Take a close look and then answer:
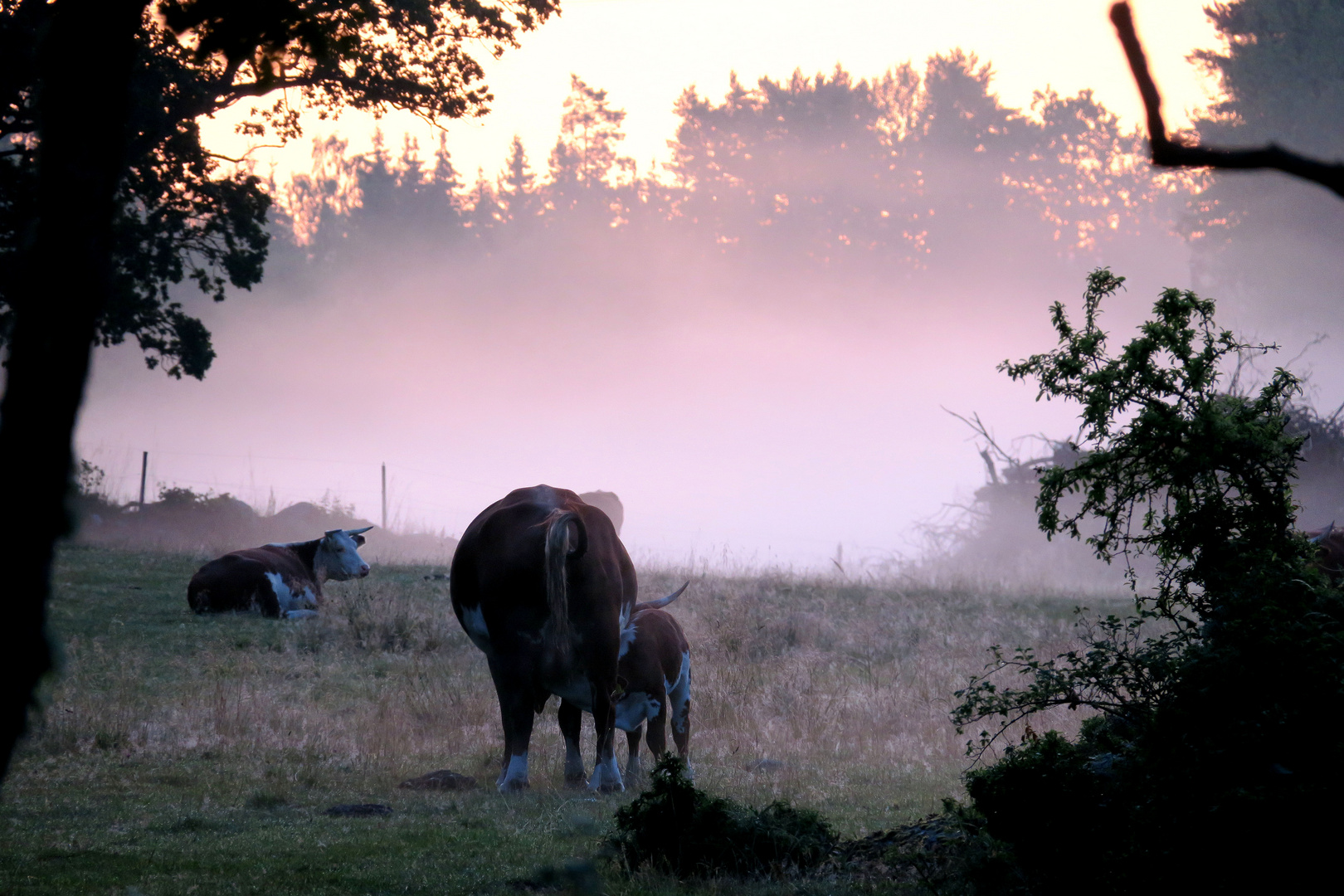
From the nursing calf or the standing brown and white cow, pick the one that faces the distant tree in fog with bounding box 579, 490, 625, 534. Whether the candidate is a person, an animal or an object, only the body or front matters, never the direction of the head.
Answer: the standing brown and white cow

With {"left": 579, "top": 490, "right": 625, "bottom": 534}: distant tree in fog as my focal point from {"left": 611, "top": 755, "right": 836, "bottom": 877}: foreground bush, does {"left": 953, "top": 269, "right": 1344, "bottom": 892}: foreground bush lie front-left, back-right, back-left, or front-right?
back-right

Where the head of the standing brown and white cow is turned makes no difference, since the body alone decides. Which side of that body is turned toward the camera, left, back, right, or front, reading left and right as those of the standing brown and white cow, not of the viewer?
back

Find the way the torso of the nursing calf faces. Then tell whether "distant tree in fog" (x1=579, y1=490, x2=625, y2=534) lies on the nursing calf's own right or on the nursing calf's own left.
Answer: on the nursing calf's own right
